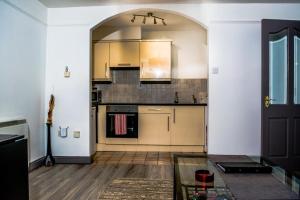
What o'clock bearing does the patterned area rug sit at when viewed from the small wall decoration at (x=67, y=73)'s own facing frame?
The patterned area rug is roughly at 11 o'clock from the small wall decoration.

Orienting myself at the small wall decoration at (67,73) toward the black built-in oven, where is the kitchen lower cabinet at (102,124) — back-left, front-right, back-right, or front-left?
front-left

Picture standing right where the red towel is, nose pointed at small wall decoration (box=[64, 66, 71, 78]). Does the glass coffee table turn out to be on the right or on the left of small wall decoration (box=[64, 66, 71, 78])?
left

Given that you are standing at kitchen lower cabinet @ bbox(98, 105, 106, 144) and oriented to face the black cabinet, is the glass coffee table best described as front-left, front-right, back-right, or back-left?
front-left

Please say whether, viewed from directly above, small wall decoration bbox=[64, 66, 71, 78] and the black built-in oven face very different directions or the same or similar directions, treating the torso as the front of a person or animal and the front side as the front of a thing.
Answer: same or similar directions

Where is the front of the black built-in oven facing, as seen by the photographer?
facing the viewer

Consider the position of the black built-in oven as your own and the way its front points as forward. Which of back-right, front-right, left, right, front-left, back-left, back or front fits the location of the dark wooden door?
front-left

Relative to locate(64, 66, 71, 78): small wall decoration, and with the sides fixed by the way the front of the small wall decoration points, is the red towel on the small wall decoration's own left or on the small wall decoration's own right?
on the small wall decoration's own left

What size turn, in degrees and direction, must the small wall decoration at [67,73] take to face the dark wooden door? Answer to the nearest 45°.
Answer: approximately 45° to its left

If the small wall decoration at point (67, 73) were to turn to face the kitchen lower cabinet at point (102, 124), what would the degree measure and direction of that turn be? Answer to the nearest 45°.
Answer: approximately 135° to its left

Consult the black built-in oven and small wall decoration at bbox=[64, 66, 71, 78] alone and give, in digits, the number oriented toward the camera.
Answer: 2

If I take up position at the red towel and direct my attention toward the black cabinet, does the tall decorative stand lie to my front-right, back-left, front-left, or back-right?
front-right

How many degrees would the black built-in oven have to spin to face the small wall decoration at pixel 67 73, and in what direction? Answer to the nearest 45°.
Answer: approximately 45° to its right

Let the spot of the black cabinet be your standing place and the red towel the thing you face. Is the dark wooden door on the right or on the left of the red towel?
right

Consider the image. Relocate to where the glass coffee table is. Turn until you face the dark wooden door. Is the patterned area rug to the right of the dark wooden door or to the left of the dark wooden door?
left

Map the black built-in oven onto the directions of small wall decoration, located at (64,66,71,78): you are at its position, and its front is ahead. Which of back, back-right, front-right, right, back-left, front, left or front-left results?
back-left
